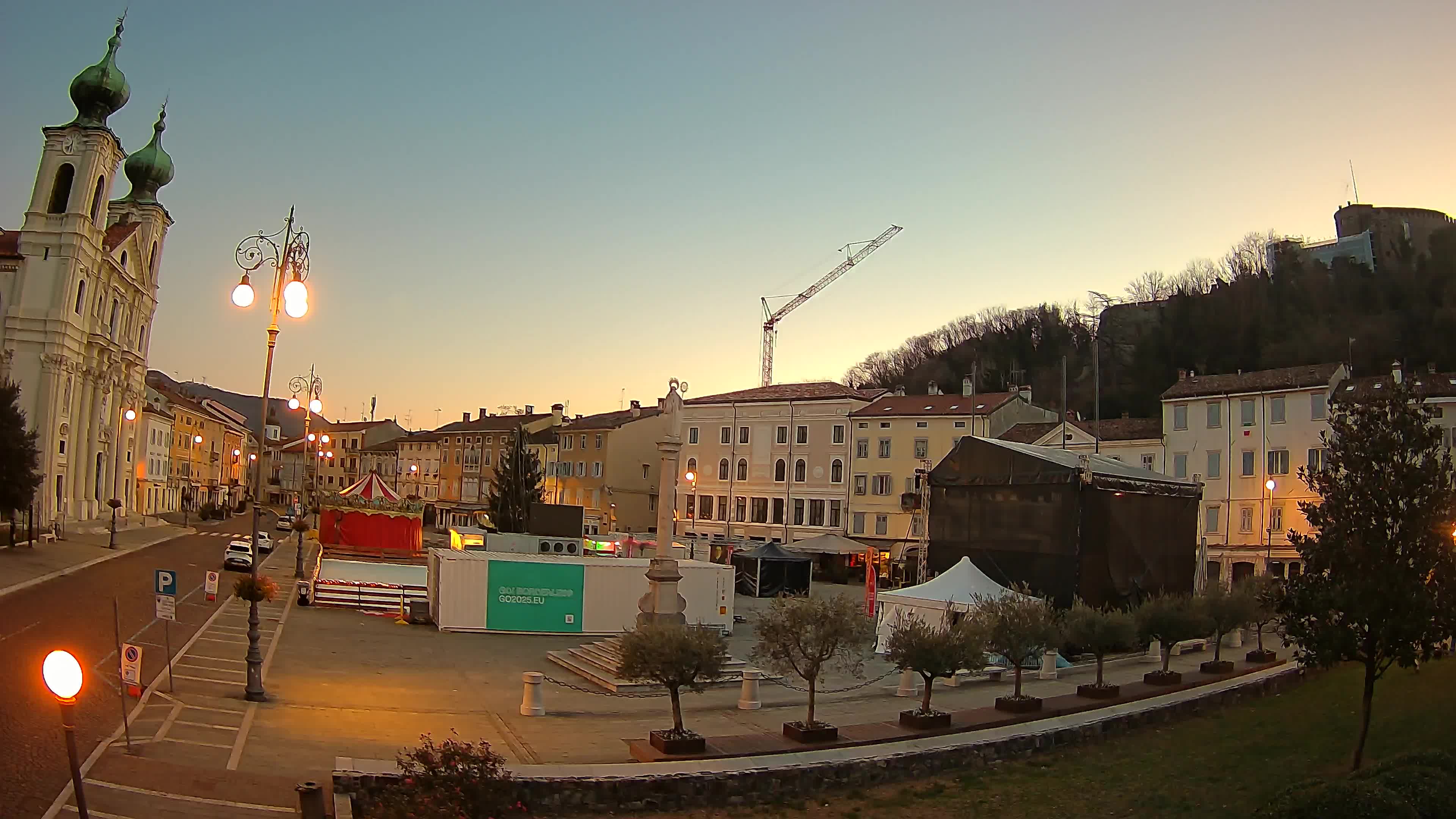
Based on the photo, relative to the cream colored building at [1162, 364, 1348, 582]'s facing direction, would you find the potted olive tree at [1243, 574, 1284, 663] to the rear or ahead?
ahead

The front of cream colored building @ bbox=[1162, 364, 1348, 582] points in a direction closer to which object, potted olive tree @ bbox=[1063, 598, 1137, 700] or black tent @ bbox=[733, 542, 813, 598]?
the potted olive tree

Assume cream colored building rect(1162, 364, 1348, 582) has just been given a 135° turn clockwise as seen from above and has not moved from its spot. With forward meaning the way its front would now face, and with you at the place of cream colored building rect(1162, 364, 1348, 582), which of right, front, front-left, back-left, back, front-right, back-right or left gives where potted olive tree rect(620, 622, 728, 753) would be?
back-left

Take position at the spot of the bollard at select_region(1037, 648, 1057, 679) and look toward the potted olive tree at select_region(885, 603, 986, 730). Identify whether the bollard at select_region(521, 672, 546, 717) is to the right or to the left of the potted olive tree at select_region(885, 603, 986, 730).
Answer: right

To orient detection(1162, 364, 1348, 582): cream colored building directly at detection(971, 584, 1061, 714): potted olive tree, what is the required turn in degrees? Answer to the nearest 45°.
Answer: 0° — it already faces it

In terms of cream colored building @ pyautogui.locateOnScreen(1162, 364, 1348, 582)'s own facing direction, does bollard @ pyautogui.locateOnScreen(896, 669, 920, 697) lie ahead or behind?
ahead

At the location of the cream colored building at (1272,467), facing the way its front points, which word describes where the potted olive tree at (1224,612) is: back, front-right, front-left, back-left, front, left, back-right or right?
front

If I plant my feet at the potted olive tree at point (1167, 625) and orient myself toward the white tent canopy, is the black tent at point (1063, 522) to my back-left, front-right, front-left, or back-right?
front-right

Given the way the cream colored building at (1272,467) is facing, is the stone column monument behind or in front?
in front

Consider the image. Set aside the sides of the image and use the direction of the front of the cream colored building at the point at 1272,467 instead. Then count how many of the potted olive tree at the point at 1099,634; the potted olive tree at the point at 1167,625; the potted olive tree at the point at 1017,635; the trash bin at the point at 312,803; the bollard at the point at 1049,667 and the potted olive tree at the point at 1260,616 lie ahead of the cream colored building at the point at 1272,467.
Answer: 6

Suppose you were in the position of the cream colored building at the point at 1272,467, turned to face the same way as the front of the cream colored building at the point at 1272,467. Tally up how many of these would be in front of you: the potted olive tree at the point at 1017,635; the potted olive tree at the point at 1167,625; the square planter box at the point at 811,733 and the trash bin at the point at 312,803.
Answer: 4

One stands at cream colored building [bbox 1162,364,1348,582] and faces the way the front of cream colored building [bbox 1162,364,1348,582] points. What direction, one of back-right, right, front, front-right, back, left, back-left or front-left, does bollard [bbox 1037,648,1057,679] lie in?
front

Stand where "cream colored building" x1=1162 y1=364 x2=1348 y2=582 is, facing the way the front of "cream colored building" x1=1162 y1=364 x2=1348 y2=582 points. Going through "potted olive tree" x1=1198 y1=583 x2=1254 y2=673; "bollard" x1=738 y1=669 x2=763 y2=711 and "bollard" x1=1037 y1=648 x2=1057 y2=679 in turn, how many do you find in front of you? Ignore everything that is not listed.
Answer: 3

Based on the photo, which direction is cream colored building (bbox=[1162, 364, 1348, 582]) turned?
toward the camera

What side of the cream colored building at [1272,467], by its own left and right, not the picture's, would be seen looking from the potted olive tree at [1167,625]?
front

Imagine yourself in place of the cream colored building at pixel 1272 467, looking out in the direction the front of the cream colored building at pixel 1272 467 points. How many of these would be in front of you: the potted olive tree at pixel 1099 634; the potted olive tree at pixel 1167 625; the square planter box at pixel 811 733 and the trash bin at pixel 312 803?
4
